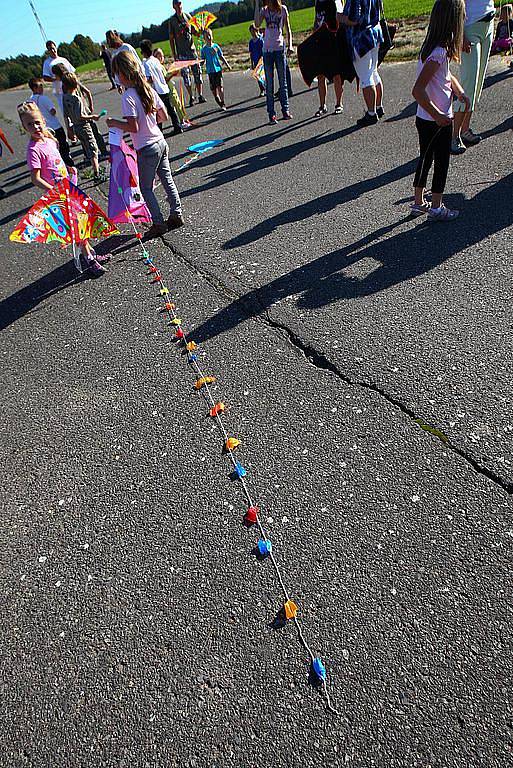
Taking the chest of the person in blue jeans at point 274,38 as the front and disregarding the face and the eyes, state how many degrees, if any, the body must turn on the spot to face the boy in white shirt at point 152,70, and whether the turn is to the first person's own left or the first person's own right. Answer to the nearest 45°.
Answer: approximately 90° to the first person's own right

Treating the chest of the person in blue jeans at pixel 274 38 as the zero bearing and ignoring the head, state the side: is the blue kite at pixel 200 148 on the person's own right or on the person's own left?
on the person's own right

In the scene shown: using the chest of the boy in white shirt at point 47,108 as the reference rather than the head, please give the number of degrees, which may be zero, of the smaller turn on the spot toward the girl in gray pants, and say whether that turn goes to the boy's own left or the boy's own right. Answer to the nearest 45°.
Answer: approximately 45° to the boy's own right

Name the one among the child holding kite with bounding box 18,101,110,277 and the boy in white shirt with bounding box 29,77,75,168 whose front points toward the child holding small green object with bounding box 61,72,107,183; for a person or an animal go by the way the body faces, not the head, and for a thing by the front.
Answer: the boy in white shirt

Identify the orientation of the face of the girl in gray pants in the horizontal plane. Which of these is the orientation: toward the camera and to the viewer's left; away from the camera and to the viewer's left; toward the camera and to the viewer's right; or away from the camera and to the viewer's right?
away from the camera and to the viewer's left

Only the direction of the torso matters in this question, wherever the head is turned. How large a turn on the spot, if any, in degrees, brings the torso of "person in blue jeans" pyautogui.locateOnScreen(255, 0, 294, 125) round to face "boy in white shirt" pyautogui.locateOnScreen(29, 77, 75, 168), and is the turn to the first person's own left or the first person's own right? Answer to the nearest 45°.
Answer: approximately 90° to the first person's own right

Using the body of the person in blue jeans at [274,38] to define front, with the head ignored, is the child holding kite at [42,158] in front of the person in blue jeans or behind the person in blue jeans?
in front

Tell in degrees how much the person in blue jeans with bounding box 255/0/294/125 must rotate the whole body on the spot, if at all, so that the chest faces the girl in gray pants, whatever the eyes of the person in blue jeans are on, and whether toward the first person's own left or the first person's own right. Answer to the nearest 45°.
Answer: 0° — they already face them

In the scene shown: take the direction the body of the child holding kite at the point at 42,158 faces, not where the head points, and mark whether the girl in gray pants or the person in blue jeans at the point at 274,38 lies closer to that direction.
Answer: the girl in gray pants

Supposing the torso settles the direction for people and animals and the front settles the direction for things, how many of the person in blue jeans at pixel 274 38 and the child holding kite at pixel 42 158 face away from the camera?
0
